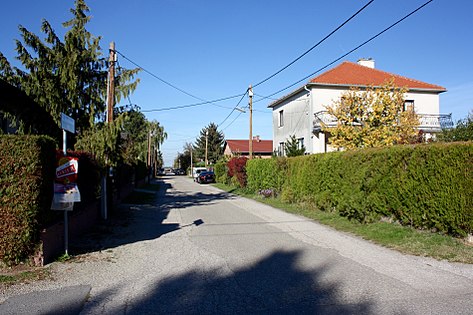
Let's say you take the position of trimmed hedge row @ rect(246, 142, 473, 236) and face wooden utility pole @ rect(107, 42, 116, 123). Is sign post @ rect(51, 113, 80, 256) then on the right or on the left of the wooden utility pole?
left

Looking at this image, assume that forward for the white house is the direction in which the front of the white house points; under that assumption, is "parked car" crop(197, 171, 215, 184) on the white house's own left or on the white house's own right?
on the white house's own right

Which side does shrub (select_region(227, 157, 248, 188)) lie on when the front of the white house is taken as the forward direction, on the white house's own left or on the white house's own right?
on the white house's own right
